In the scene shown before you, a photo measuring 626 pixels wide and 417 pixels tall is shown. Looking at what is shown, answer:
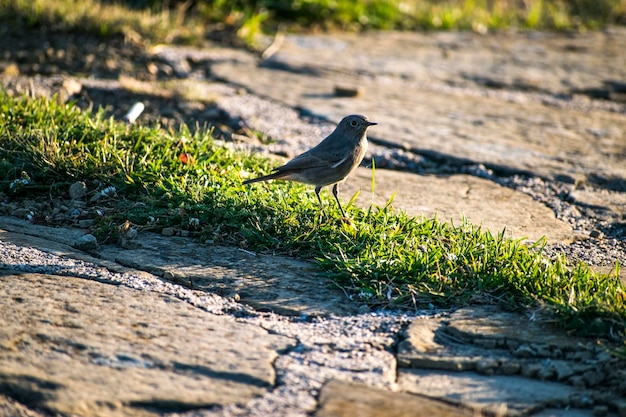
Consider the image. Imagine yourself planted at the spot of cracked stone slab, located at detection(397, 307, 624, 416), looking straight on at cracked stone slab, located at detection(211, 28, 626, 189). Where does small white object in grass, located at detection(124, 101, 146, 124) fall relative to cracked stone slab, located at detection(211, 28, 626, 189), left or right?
left

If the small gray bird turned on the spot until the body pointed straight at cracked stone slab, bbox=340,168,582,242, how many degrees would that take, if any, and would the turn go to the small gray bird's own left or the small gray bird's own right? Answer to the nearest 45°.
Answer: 0° — it already faces it

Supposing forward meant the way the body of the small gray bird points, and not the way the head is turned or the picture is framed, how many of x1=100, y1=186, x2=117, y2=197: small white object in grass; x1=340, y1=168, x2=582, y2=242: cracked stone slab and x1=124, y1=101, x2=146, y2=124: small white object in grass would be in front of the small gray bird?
1

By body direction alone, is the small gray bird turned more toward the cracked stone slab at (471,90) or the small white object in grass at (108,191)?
the cracked stone slab

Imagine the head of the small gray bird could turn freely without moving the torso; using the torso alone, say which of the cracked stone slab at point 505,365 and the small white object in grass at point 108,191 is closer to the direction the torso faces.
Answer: the cracked stone slab

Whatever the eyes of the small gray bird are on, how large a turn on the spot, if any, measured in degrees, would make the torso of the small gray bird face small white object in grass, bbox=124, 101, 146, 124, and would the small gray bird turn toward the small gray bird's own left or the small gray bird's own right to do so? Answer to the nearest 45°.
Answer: approximately 135° to the small gray bird's own left

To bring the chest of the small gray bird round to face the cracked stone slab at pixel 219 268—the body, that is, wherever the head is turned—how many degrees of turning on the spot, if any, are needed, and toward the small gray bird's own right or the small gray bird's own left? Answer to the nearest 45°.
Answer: approximately 90° to the small gray bird's own right

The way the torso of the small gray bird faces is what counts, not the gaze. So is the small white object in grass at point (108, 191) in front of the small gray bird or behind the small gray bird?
behind

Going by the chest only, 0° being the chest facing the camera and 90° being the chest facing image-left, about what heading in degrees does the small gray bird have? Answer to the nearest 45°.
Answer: approximately 270°

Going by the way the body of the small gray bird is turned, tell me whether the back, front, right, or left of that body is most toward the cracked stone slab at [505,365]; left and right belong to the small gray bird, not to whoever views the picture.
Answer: right
